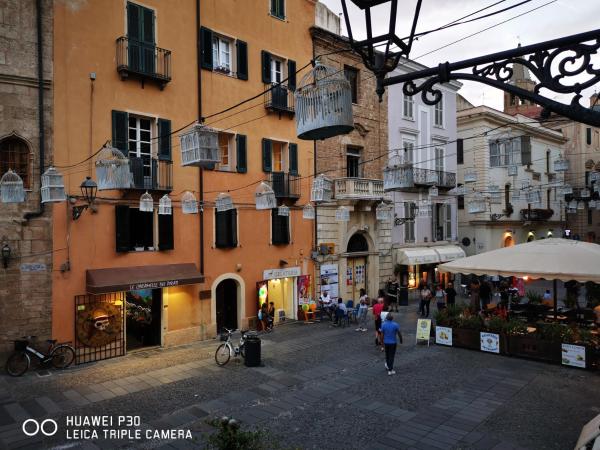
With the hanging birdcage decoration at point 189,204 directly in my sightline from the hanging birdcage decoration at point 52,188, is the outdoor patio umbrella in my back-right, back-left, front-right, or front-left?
front-right

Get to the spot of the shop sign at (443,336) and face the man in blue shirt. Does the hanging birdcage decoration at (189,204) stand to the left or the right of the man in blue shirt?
right

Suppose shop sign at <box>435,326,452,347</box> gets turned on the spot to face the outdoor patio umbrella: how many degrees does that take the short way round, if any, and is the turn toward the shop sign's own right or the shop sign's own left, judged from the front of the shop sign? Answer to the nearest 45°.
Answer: approximately 135° to the shop sign's own left

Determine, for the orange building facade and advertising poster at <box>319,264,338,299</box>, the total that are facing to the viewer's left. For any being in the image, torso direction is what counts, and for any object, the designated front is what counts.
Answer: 0

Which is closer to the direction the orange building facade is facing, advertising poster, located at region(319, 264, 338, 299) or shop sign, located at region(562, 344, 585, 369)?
the shop sign

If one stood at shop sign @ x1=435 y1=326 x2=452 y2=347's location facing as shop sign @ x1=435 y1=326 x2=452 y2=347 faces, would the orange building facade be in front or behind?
in front

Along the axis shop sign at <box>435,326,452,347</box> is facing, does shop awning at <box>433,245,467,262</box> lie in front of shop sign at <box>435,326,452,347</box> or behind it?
behind

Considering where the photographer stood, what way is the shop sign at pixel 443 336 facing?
facing the viewer and to the left of the viewer

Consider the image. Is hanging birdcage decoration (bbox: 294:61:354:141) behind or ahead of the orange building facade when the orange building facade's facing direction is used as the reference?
ahead

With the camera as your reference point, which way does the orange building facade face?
facing the viewer and to the right of the viewer

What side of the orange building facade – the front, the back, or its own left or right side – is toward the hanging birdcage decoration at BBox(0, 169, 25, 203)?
right

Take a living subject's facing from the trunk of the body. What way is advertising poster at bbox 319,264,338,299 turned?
toward the camera

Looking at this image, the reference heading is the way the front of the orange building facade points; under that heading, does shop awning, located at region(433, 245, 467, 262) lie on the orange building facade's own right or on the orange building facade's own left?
on the orange building facade's own left

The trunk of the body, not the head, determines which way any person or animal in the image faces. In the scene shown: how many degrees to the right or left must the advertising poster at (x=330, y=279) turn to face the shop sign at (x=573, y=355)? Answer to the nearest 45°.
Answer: approximately 45° to its left
